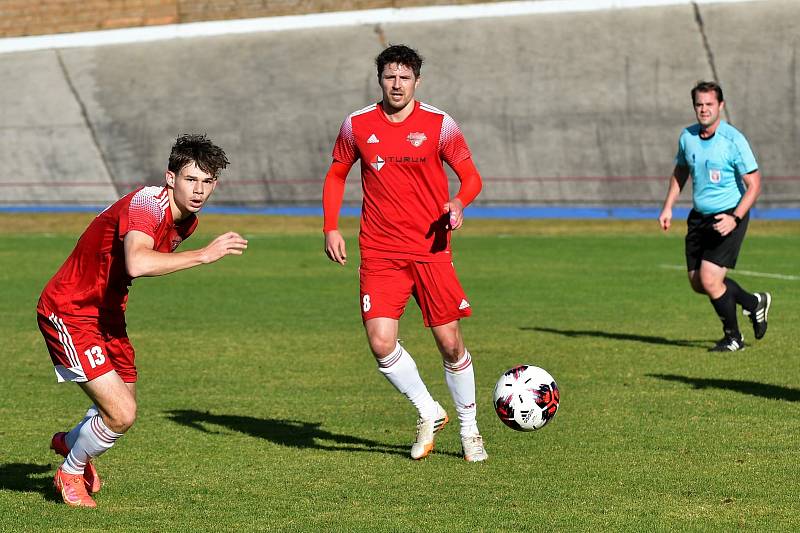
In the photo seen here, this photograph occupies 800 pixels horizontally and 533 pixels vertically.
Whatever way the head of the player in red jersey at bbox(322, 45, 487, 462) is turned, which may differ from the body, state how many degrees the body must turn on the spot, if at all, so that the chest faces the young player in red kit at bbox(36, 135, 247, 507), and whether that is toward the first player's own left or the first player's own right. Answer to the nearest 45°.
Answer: approximately 45° to the first player's own right

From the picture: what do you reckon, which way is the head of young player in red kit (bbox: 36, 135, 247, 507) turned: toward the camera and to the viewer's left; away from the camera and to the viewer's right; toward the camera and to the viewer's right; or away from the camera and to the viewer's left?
toward the camera and to the viewer's right

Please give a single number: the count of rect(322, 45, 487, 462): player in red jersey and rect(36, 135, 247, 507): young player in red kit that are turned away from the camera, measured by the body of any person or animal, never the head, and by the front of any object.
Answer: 0

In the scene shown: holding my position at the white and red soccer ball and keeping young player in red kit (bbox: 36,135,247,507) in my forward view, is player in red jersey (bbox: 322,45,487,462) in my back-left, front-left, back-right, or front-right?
front-right

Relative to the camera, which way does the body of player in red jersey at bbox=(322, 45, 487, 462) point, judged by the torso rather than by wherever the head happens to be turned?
toward the camera
